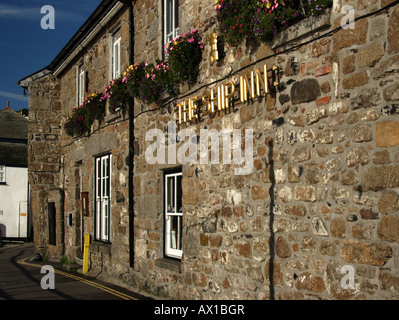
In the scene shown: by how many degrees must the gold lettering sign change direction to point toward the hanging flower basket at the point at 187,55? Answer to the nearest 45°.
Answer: approximately 90° to its right

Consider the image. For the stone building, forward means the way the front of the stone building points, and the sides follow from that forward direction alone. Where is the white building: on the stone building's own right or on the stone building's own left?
on the stone building's own right

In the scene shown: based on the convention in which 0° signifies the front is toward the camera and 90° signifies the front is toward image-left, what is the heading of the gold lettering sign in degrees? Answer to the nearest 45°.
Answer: approximately 45°

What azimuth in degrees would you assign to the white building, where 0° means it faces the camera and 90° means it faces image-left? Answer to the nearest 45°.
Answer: approximately 0°

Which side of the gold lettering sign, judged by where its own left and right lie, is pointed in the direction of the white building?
right

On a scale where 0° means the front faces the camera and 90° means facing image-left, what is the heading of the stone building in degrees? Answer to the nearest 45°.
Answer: approximately 45°
